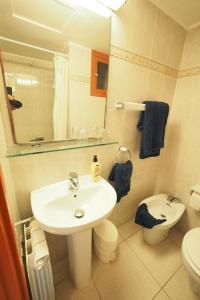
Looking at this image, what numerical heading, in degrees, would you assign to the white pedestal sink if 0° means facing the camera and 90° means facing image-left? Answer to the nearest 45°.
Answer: approximately 0°

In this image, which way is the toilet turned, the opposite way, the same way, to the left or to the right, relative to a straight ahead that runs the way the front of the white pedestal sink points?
to the right

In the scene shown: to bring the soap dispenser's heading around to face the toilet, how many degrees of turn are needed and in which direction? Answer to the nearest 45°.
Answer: approximately 90° to its left

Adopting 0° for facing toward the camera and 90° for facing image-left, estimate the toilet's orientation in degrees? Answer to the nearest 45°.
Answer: approximately 45°

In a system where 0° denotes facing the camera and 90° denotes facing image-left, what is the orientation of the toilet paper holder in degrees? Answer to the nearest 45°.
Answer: approximately 45°

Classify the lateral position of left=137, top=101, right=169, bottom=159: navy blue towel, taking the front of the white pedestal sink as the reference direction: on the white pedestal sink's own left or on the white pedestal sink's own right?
on the white pedestal sink's own left

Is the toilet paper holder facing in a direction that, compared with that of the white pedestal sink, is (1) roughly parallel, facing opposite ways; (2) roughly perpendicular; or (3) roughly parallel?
roughly perpendicular

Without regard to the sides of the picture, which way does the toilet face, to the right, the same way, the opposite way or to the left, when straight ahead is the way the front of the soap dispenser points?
to the right
